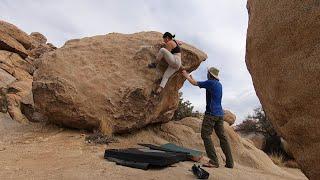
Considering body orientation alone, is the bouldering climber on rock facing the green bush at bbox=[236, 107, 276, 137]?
no

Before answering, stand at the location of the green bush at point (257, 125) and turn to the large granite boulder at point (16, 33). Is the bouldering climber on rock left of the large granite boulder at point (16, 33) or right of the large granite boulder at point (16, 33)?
left

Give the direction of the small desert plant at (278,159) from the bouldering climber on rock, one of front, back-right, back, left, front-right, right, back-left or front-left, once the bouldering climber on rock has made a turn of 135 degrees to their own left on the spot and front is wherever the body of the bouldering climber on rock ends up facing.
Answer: left
